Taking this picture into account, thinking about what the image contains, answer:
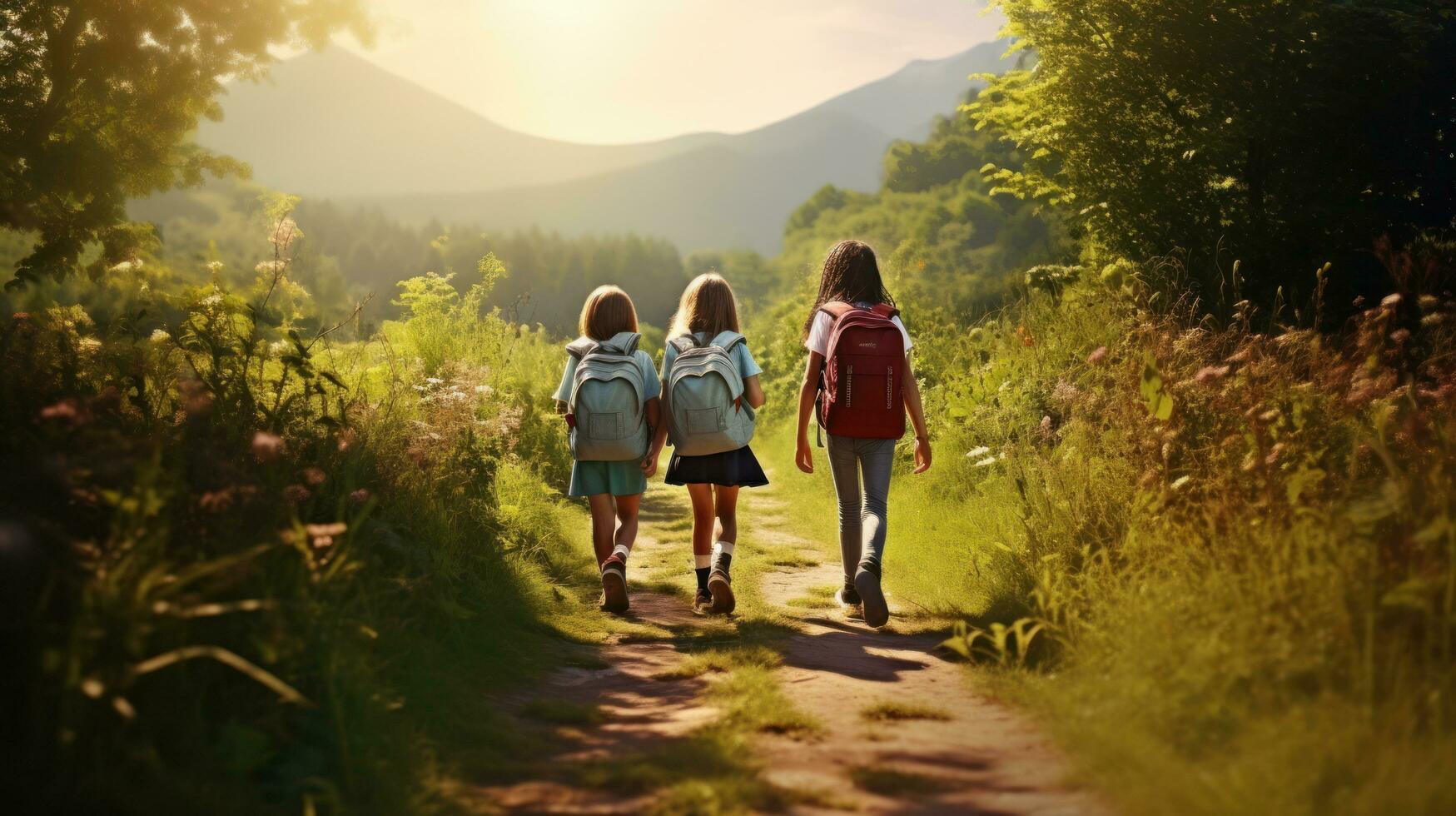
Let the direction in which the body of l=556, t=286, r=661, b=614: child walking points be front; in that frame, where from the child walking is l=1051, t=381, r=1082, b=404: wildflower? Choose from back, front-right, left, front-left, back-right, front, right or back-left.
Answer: right

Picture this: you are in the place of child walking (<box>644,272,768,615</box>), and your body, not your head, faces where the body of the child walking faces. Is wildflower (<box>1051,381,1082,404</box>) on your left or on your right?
on your right

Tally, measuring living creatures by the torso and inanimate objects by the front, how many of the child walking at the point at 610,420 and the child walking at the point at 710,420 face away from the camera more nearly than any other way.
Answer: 2

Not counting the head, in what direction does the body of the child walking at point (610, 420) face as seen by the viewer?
away from the camera

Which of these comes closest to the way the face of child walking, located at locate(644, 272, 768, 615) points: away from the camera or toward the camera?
away from the camera

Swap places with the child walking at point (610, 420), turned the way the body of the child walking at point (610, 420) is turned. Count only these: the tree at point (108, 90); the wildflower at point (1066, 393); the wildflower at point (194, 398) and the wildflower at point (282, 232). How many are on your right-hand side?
1

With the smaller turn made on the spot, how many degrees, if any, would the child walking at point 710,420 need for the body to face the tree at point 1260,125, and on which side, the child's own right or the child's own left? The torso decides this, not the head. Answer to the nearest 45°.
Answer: approximately 45° to the child's own right

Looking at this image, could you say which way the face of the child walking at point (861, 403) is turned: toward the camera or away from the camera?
away from the camera

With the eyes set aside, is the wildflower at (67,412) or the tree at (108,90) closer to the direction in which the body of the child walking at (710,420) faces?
the tree

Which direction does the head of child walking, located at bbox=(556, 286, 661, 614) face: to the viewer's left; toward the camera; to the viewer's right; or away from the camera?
away from the camera

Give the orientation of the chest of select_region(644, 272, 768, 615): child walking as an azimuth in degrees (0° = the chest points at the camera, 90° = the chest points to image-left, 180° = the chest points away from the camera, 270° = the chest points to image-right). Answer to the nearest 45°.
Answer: approximately 180°
